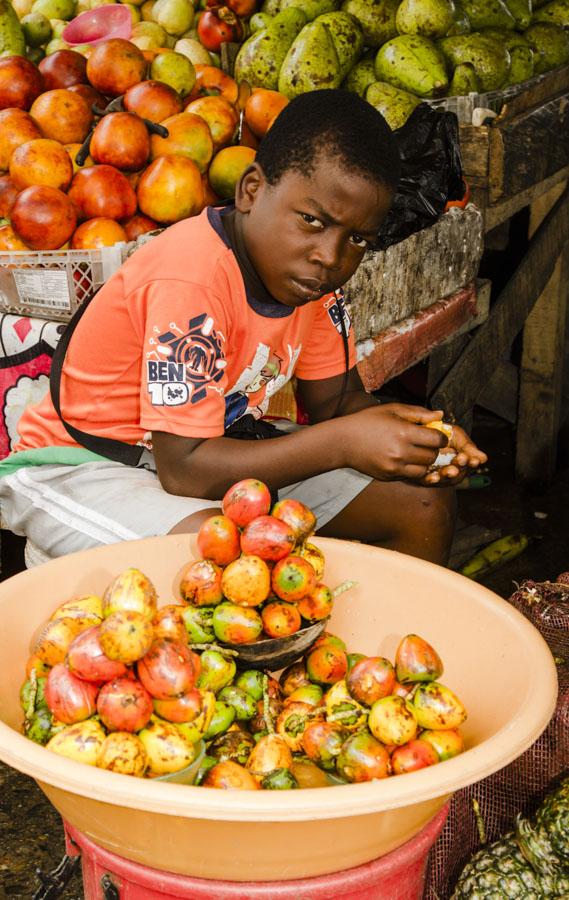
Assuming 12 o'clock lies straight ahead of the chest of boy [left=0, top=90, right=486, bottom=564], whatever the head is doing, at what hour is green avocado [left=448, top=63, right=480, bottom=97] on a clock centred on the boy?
The green avocado is roughly at 8 o'clock from the boy.

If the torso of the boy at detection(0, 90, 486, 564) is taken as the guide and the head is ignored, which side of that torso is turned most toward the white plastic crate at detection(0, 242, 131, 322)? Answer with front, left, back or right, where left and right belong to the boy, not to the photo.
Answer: back

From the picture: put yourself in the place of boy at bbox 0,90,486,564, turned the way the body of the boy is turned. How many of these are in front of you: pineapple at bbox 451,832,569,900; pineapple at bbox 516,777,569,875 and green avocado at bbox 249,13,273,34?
2

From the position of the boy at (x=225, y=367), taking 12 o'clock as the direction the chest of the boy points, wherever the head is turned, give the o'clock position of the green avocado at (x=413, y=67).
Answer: The green avocado is roughly at 8 o'clock from the boy.

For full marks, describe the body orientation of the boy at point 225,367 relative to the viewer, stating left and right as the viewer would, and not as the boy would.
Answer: facing the viewer and to the right of the viewer

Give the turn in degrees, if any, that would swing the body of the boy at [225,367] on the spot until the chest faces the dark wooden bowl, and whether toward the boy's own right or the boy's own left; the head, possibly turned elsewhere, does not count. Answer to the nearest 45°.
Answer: approximately 45° to the boy's own right

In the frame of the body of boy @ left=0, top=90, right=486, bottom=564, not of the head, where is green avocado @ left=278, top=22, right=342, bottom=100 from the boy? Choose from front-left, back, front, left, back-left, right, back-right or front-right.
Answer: back-left

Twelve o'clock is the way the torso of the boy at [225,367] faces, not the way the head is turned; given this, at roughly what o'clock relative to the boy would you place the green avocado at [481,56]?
The green avocado is roughly at 8 o'clock from the boy.

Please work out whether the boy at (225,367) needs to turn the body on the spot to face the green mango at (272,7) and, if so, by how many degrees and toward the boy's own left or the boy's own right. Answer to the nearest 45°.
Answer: approximately 135° to the boy's own left

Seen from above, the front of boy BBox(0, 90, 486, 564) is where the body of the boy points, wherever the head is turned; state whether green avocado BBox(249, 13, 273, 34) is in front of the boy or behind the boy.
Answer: behind

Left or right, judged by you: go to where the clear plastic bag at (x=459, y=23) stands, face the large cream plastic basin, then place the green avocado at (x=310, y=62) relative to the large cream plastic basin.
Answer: right

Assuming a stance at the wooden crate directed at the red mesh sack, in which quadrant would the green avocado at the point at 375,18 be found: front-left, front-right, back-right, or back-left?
back-right

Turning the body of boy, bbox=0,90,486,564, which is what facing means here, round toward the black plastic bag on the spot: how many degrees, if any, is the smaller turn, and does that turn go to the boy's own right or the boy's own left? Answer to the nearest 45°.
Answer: approximately 135° to the boy's own left

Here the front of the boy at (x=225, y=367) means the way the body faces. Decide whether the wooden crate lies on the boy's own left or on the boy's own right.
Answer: on the boy's own left

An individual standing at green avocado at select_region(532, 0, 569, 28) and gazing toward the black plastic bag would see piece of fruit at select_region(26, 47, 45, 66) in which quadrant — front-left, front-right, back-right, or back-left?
front-right

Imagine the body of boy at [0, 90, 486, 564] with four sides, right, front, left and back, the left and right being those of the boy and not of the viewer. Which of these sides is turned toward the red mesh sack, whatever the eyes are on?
front

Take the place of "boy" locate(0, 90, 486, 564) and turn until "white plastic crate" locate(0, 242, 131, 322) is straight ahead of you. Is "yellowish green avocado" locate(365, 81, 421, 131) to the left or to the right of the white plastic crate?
right

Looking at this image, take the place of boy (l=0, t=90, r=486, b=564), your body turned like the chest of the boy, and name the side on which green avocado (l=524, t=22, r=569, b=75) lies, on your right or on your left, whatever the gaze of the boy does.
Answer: on your left

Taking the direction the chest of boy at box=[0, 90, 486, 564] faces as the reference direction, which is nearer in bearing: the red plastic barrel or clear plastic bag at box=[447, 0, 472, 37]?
the red plastic barrel
